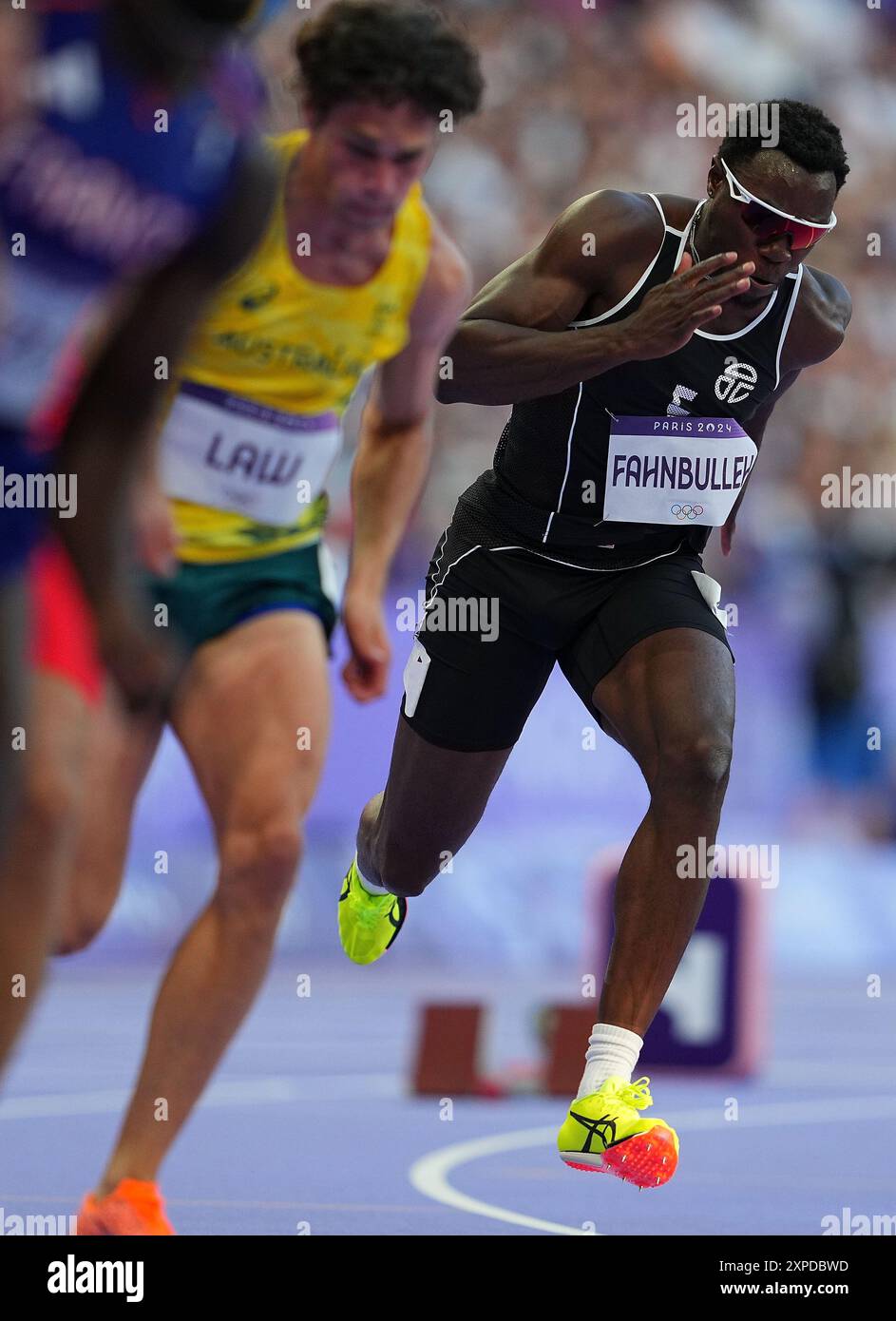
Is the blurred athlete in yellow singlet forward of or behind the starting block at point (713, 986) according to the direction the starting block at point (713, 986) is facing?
forward

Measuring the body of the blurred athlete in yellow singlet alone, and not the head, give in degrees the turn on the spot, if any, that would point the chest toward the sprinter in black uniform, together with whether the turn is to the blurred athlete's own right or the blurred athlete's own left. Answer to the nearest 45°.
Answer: approximately 135° to the blurred athlete's own left

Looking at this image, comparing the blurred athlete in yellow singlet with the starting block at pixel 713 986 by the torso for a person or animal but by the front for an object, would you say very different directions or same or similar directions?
same or similar directions

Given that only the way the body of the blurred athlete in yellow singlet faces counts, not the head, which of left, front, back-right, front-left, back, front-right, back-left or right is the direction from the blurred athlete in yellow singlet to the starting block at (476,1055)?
back

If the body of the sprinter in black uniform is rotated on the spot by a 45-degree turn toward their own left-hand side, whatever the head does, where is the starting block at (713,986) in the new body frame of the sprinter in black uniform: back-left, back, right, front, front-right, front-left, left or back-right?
left

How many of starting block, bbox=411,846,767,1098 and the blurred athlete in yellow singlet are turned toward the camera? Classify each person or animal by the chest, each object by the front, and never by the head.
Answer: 2

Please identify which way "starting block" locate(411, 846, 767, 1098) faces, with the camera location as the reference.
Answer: facing the viewer

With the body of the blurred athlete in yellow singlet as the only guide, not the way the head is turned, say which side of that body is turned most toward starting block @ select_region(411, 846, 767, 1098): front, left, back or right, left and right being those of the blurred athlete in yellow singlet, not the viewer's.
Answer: back

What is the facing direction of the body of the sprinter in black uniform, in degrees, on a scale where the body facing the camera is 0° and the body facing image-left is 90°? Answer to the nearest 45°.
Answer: approximately 315°
